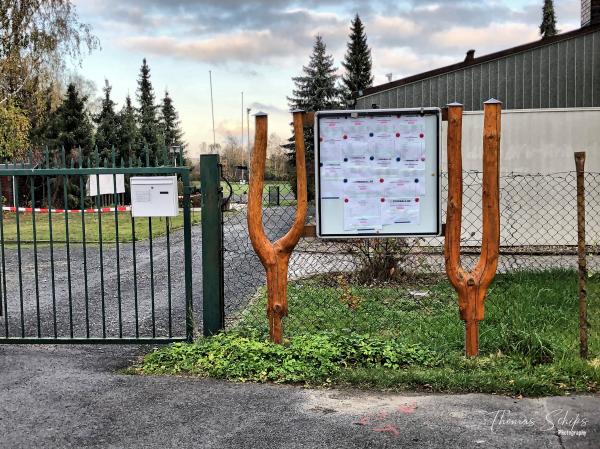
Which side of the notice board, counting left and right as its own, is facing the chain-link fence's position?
back

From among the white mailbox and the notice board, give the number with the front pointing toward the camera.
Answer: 2

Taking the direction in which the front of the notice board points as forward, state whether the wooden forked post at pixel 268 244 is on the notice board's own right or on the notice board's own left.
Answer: on the notice board's own right

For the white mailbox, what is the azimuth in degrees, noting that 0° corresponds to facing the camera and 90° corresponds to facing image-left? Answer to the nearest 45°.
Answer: approximately 0°

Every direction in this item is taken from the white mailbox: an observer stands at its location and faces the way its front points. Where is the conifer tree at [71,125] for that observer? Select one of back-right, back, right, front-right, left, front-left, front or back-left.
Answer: back

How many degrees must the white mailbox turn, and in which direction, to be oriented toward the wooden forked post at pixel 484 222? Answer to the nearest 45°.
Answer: approximately 90° to its left

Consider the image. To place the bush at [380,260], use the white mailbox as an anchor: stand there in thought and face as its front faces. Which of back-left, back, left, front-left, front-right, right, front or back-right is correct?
back-left

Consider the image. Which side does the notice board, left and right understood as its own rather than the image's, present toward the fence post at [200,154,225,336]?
right
